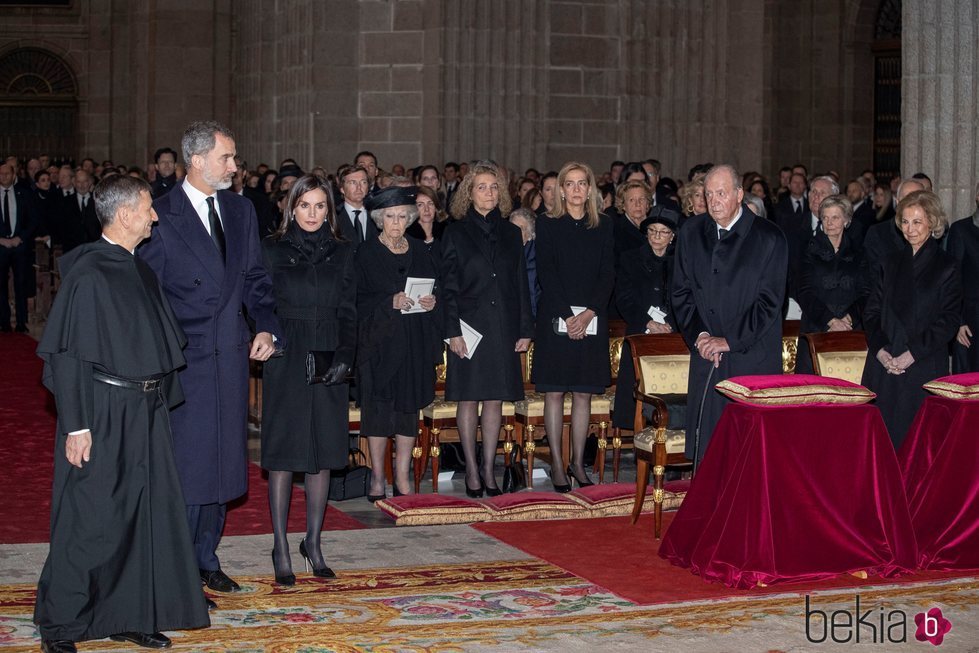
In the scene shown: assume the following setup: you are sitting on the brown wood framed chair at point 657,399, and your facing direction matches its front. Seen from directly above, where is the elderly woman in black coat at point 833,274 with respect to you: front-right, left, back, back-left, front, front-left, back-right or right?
left

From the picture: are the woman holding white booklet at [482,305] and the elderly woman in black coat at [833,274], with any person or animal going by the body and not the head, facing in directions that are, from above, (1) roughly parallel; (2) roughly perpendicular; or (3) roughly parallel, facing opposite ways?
roughly parallel

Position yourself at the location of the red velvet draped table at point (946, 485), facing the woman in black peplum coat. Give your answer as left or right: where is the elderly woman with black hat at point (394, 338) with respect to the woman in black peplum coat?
right

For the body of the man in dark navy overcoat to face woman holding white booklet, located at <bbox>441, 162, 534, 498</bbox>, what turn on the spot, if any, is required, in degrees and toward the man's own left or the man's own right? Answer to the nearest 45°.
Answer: approximately 90° to the man's own left

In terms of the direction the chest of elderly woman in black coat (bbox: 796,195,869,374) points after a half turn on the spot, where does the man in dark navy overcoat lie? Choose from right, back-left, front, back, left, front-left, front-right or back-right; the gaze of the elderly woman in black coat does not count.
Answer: back-left

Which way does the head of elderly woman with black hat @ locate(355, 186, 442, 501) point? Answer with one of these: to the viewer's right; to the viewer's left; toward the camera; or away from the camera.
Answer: toward the camera

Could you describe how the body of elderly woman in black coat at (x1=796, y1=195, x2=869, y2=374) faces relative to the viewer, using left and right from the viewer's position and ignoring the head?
facing the viewer

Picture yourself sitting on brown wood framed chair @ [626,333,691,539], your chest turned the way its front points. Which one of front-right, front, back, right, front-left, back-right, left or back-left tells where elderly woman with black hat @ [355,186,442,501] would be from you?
back-right

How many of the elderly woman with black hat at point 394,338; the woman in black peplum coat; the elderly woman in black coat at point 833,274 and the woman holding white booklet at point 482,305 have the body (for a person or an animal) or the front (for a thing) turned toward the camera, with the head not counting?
4

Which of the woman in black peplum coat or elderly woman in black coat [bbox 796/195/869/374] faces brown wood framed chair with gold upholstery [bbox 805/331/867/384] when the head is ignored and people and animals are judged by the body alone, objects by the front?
the elderly woman in black coat

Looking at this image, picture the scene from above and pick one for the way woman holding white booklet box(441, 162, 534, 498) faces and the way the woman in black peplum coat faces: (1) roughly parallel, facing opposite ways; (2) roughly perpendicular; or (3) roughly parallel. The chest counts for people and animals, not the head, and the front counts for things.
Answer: roughly parallel

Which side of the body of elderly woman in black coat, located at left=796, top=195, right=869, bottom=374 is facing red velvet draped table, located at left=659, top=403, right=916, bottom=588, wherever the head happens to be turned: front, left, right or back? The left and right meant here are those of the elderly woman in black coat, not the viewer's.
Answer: front

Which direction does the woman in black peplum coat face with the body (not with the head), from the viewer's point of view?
toward the camera

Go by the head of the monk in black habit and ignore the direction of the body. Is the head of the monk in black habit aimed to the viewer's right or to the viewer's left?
to the viewer's right

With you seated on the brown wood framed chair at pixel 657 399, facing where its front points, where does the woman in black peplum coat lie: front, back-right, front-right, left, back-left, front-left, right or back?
right

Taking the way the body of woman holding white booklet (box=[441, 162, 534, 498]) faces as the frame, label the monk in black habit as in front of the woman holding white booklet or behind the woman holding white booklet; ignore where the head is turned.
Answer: in front

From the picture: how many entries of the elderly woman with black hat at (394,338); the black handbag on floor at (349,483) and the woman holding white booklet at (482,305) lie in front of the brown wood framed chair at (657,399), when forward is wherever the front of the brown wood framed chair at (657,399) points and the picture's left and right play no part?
0

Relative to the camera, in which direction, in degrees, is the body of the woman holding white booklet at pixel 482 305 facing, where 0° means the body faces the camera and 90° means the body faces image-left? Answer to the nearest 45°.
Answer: approximately 0°

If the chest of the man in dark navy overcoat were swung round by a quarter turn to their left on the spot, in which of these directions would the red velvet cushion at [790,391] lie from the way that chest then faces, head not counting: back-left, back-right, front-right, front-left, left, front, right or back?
front-right

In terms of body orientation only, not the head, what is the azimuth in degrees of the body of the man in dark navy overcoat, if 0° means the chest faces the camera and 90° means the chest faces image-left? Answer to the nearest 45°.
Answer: approximately 315°
